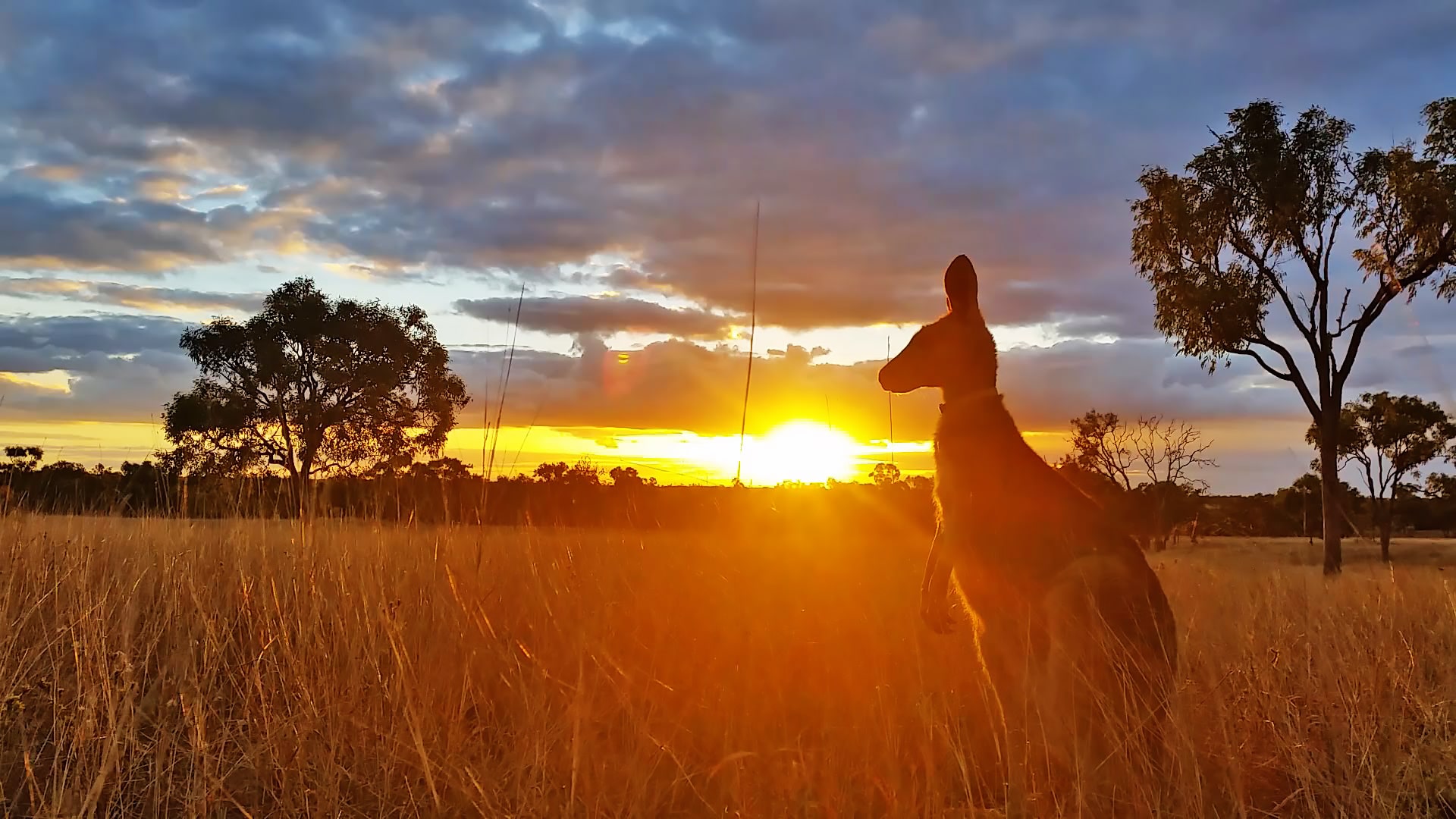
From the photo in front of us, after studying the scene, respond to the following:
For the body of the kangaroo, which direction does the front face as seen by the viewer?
to the viewer's left
